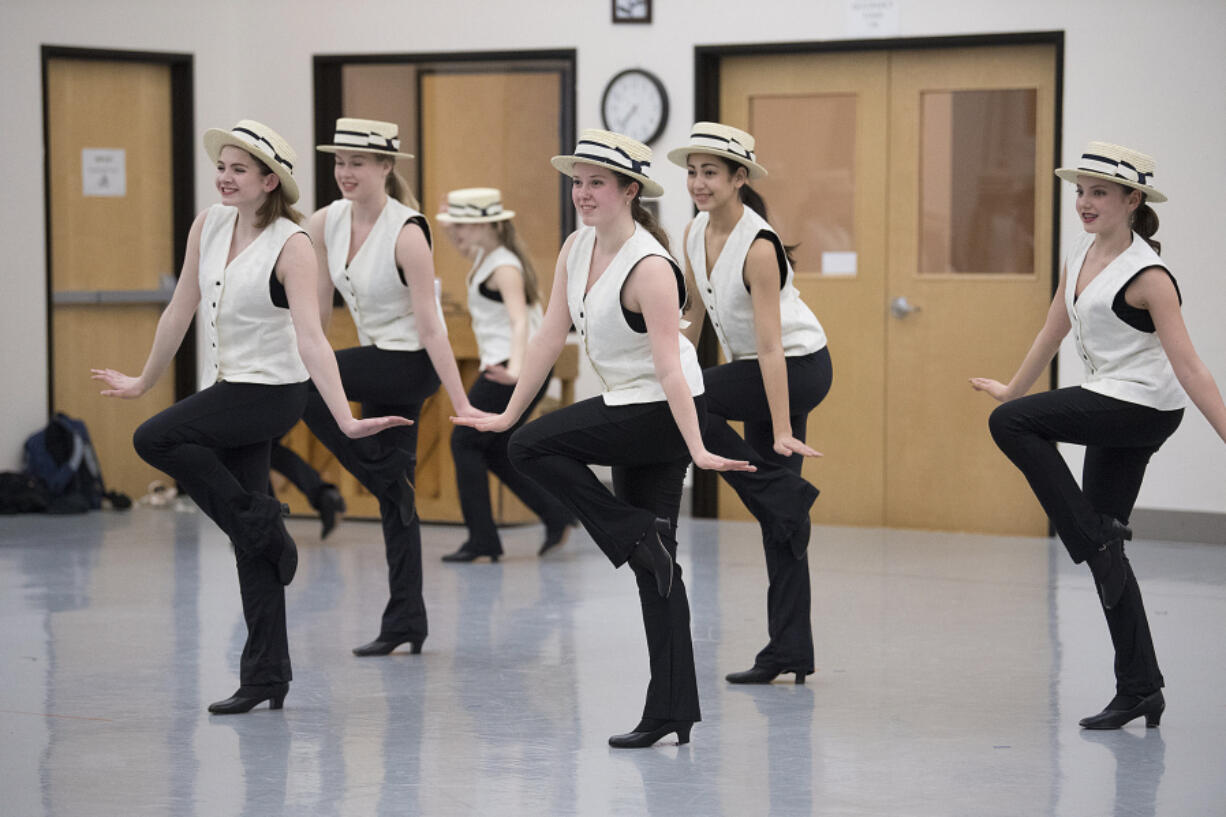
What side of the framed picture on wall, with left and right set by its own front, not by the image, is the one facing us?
front

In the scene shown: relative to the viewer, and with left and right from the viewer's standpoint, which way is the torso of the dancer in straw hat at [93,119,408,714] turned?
facing the viewer and to the left of the viewer

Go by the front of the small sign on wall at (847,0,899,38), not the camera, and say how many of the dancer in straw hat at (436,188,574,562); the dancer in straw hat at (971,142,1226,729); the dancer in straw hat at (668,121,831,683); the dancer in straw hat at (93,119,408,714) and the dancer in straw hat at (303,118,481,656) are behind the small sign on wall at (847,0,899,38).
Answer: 0

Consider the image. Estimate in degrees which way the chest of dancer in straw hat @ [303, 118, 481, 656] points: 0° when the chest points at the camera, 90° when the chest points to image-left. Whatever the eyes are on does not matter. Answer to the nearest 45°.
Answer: approximately 45°

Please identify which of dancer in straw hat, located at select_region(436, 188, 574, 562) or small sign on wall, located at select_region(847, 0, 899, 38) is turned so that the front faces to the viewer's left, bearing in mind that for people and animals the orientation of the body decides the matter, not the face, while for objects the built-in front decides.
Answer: the dancer in straw hat

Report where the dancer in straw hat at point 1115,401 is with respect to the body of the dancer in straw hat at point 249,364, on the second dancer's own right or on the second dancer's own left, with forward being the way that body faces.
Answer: on the second dancer's own left

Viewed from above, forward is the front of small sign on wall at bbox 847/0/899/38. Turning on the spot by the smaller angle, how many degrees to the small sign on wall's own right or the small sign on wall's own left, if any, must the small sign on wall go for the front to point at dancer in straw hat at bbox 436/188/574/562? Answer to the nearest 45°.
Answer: approximately 45° to the small sign on wall's own right

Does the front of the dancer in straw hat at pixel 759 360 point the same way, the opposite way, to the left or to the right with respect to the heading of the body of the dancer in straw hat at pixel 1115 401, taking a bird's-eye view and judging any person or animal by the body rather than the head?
the same way

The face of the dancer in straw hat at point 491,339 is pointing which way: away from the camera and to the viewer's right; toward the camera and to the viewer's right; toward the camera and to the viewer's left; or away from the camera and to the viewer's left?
toward the camera and to the viewer's left

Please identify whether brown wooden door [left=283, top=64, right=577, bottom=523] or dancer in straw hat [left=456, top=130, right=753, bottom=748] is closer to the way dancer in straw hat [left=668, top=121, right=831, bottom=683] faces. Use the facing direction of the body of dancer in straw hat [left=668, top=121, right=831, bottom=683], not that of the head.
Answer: the dancer in straw hat

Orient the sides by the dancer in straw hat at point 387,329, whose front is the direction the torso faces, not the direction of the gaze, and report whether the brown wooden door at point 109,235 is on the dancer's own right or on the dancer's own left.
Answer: on the dancer's own right

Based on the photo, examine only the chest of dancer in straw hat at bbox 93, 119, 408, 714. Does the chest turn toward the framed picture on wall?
no

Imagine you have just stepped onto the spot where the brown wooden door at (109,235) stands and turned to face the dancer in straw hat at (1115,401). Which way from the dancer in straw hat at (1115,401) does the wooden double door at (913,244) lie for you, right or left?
left

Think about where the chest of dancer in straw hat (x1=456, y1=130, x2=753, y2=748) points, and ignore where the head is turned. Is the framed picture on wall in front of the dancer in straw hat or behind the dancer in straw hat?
behind

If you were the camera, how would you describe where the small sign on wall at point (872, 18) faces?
facing the viewer

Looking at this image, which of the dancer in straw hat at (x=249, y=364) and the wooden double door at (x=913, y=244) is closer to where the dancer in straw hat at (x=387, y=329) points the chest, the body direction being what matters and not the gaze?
the dancer in straw hat

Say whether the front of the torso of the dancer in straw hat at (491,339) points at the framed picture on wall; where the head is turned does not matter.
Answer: no

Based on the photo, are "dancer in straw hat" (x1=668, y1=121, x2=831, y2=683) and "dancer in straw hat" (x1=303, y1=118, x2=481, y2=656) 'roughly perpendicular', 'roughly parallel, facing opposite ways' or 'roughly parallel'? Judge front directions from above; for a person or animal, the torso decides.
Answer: roughly parallel
